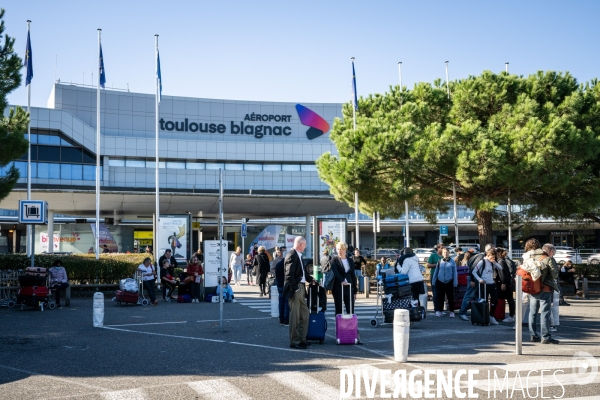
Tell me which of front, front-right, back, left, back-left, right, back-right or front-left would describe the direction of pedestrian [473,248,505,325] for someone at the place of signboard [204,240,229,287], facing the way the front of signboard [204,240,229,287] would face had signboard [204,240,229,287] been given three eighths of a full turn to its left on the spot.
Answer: right

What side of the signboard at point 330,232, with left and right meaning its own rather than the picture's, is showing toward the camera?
front

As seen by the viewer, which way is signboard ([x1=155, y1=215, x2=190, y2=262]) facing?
toward the camera

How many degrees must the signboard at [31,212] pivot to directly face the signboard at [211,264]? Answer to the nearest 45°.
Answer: approximately 90° to its left

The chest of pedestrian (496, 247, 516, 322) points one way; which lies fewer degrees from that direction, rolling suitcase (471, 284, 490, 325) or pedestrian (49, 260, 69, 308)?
the pedestrian

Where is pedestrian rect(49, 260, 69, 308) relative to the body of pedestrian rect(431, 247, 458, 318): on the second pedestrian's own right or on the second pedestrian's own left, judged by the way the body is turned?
on the second pedestrian's own right

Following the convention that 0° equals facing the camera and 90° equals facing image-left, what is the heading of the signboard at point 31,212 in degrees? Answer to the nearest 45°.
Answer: approximately 0°

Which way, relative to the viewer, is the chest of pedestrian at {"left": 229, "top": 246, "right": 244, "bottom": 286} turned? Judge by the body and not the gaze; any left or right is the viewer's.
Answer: facing the viewer

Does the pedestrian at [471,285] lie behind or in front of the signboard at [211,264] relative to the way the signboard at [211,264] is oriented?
in front

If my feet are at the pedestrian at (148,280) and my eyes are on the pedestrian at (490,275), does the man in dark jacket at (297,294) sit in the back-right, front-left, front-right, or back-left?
front-right
